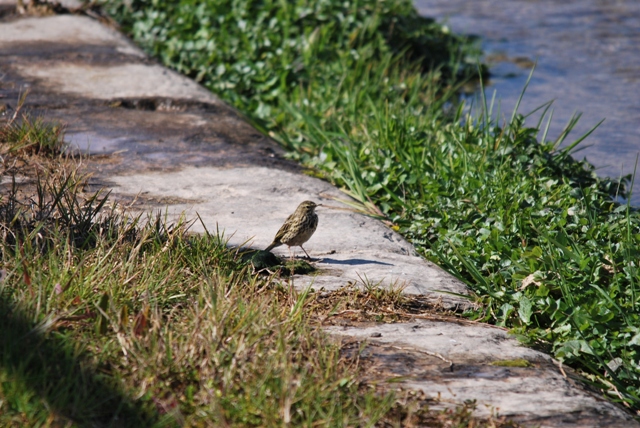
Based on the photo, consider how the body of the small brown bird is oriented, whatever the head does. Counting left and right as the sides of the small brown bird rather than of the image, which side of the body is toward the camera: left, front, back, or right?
right
